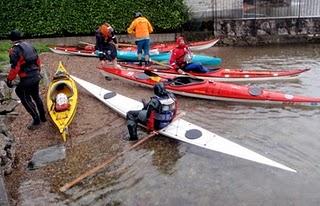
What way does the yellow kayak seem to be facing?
away from the camera

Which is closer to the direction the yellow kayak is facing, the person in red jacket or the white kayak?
the person in red jacket

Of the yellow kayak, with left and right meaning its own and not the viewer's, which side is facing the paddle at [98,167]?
back
